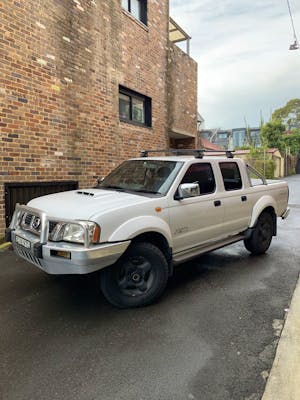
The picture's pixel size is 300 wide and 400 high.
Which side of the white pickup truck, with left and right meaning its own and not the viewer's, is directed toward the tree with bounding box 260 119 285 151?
back

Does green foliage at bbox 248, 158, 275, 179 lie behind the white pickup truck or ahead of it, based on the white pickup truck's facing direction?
behind

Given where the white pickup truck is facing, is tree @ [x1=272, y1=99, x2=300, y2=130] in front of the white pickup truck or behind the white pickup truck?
behind

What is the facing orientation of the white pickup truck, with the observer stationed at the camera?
facing the viewer and to the left of the viewer

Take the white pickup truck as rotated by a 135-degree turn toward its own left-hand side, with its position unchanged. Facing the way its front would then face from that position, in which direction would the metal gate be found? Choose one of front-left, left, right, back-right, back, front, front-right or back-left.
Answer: back-left
